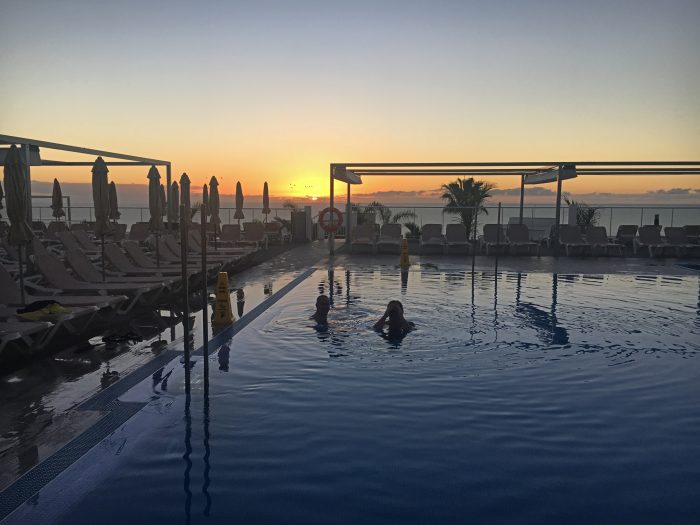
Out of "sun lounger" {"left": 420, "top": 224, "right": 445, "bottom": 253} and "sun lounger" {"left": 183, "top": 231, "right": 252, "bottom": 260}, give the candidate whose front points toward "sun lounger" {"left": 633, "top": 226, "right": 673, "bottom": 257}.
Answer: "sun lounger" {"left": 183, "top": 231, "right": 252, "bottom": 260}

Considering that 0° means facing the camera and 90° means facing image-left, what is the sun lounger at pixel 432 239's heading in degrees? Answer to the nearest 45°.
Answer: approximately 0°

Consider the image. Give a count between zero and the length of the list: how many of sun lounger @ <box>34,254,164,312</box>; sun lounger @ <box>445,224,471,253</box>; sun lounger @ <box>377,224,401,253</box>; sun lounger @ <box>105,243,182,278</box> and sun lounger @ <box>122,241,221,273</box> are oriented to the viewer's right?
3

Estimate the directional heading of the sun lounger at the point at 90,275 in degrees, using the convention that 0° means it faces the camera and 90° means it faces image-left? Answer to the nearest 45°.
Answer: approximately 270°

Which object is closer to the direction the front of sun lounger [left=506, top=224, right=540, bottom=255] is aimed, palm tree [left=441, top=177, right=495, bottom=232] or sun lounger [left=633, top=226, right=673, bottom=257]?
the sun lounger

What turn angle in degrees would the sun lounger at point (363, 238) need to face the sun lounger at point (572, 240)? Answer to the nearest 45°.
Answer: approximately 90° to its left

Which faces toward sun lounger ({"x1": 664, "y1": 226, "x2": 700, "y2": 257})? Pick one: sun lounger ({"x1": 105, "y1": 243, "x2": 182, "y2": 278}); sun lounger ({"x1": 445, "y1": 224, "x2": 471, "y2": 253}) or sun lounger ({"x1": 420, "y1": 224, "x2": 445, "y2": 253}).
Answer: sun lounger ({"x1": 105, "y1": 243, "x2": 182, "y2": 278})

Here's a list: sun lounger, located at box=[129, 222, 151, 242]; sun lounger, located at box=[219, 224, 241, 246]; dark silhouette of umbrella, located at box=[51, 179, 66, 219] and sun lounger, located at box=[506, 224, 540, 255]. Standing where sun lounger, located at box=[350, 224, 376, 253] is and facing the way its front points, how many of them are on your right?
3

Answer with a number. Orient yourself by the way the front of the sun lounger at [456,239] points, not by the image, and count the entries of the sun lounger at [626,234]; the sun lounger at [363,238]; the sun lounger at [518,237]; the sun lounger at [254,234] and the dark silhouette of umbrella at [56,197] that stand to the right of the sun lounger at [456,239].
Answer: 3

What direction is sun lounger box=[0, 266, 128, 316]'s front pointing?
to the viewer's right

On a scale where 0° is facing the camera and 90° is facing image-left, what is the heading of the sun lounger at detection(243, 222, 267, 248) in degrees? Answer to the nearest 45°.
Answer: approximately 315°
